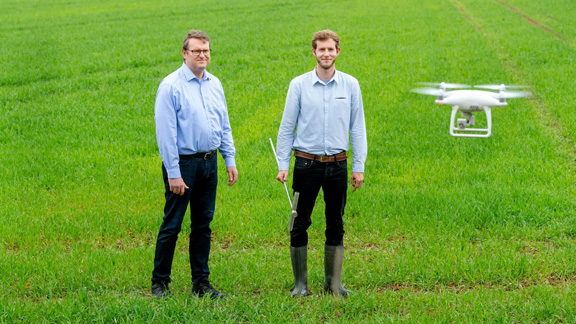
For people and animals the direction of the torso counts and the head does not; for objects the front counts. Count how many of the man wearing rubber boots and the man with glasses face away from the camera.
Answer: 0

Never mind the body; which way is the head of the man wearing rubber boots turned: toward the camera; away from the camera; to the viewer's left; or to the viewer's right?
toward the camera

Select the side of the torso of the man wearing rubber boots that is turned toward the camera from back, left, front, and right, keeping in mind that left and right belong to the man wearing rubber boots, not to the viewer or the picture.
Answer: front

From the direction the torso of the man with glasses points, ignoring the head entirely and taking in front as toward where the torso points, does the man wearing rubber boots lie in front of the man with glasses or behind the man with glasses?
in front

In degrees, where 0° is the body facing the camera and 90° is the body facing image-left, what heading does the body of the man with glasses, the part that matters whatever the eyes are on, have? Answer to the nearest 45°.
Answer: approximately 315°

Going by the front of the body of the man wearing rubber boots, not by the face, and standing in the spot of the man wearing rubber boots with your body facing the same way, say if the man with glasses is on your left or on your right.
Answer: on your right
